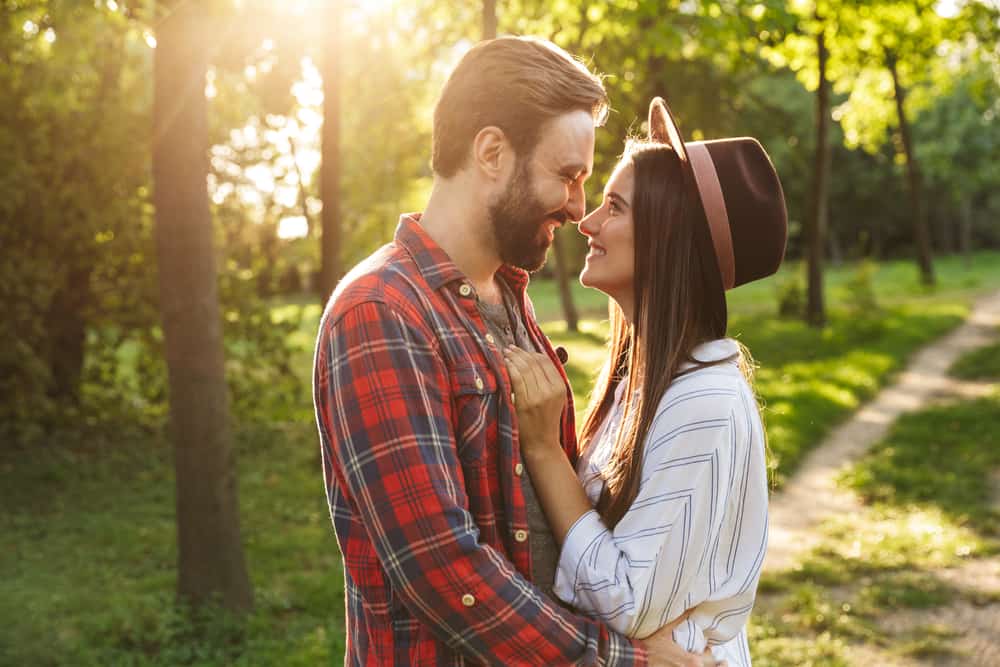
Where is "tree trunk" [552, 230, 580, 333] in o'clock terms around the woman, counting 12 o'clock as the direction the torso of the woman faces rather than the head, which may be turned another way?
The tree trunk is roughly at 3 o'clock from the woman.

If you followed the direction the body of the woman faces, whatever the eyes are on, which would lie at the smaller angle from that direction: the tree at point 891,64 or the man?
the man

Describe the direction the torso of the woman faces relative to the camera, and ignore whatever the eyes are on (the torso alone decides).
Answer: to the viewer's left

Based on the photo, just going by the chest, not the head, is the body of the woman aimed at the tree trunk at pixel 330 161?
no

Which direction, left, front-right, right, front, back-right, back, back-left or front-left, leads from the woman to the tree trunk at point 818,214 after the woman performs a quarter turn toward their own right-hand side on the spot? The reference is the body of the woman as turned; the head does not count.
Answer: front

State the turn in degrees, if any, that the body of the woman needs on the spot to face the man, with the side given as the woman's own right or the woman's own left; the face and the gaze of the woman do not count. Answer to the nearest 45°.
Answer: approximately 45° to the woman's own left

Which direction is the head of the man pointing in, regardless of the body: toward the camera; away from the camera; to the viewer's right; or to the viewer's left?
to the viewer's right

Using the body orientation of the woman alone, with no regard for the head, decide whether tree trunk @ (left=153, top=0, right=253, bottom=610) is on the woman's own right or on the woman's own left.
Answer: on the woman's own right

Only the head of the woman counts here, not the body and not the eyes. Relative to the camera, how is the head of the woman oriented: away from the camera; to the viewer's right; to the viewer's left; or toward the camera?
to the viewer's left

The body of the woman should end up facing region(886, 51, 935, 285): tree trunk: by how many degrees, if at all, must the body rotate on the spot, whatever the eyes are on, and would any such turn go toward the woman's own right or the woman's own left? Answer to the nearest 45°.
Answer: approximately 90° to the woman's own right

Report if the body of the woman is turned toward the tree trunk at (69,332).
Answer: no

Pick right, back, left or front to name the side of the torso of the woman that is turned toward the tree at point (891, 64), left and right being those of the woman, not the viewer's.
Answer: right
